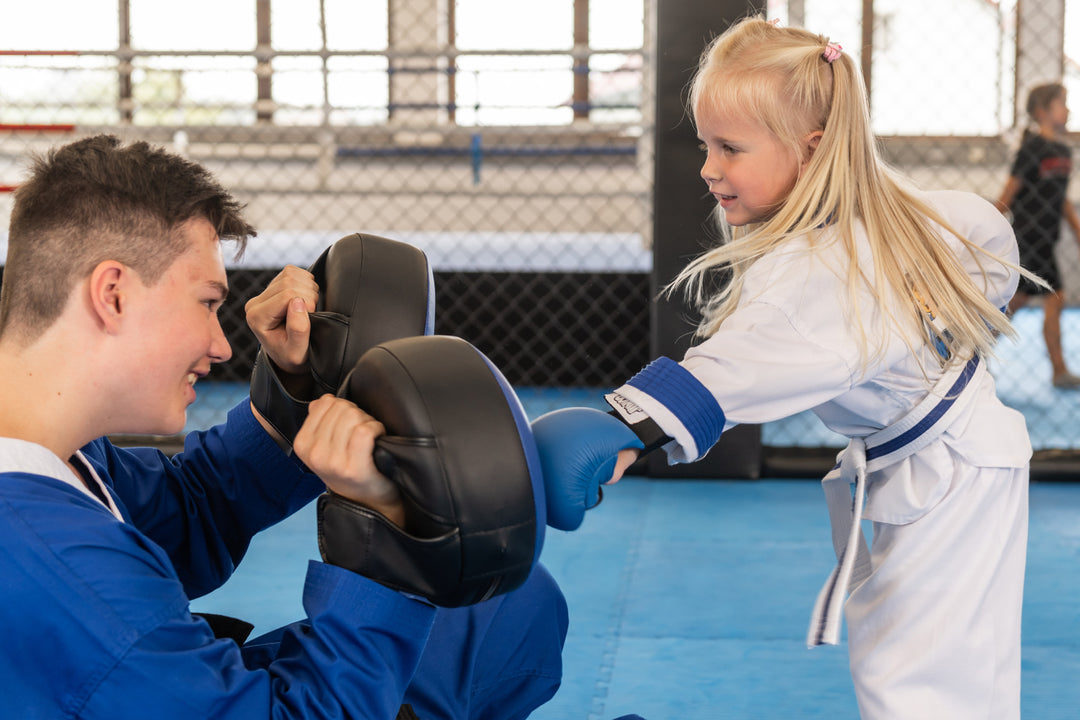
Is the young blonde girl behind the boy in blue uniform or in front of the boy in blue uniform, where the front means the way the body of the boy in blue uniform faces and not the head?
in front

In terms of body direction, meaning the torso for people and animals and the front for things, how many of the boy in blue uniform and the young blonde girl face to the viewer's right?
1

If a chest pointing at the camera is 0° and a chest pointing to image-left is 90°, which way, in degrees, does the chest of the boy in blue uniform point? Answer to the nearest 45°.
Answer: approximately 270°

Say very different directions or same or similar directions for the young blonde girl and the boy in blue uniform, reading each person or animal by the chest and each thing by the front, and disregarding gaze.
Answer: very different directions

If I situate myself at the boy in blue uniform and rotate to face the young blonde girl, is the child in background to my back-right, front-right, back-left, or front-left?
front-left

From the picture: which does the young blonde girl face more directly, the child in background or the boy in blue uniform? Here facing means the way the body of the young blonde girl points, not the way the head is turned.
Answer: the boy in blue uniform

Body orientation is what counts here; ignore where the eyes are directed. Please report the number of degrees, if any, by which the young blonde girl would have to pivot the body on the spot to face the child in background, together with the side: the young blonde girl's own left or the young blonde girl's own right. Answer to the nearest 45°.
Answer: approximately 90° to the young blonde girl's own right

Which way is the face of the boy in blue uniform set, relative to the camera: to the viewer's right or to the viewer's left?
to the viewer's right

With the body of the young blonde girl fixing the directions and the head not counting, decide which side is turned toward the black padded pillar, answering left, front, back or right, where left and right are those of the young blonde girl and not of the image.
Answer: right

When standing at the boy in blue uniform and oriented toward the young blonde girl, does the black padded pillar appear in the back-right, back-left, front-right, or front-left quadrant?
front-left

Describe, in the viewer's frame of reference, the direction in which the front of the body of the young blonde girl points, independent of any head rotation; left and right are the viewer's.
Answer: facing to the left of the viewer

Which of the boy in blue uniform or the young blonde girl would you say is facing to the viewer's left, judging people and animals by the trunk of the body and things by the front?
the young blonde girl

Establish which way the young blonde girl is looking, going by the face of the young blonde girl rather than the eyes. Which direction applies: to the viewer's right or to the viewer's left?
to the viewer's left
